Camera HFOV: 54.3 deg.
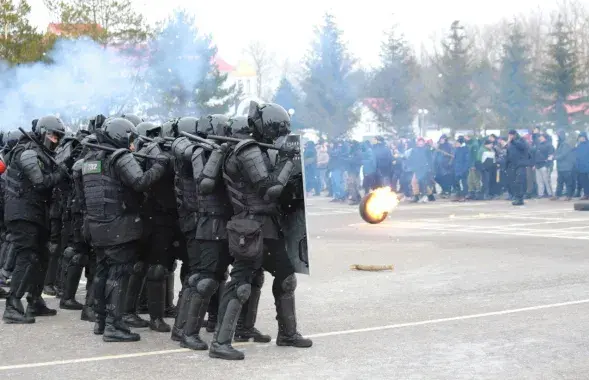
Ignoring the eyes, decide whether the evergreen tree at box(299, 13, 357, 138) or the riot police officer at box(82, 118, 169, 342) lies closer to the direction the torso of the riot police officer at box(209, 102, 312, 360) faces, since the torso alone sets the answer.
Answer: the evergreen tree

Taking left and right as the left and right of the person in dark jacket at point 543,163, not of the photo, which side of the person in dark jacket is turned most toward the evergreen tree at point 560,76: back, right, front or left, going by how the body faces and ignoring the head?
back

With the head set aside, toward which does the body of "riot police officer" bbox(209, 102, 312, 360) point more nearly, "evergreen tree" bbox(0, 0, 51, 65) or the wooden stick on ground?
the wooden stick on ground

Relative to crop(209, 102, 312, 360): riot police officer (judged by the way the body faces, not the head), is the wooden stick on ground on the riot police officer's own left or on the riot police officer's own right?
on the riot police officer's own left

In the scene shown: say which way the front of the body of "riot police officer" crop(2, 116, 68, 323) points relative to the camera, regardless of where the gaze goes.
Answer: to the viewer's right

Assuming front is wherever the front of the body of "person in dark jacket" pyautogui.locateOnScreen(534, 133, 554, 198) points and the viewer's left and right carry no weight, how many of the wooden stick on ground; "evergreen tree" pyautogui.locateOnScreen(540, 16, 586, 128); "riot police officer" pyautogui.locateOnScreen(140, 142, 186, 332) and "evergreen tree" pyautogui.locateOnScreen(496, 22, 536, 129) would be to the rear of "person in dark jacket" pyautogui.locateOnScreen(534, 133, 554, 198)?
2

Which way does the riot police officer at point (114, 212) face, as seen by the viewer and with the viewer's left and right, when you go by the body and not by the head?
facing away from the viewer and to the right of the viewer

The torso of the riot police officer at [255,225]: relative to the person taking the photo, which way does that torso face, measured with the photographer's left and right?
facing to the right of the viewer

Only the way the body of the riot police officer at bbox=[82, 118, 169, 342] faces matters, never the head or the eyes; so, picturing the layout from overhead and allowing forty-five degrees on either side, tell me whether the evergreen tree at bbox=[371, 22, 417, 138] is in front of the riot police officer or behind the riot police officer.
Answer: in front

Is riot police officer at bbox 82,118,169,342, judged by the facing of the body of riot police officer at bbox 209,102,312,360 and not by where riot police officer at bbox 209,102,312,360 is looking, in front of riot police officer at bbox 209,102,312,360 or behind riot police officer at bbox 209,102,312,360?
behind

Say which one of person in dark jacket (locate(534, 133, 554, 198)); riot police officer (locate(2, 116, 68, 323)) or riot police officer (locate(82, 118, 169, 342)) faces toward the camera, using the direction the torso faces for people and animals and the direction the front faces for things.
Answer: the person in dark jacket

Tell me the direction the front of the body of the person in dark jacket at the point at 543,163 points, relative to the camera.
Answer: toward the camera
